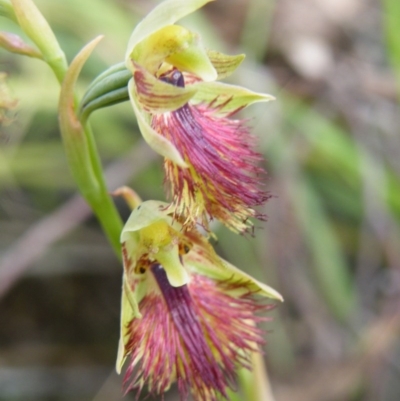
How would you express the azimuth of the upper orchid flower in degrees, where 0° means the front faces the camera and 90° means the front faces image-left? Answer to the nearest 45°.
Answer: approximately 315°

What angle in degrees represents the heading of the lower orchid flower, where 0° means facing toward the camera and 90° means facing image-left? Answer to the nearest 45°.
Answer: approximately 315°
